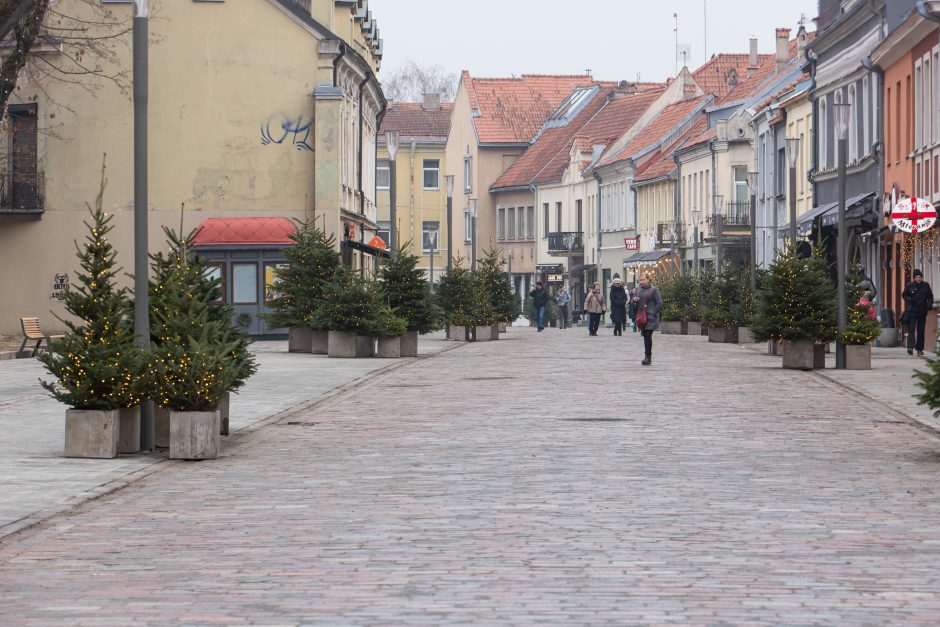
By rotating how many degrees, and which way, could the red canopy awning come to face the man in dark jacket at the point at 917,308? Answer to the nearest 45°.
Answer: approximately 45° to its left

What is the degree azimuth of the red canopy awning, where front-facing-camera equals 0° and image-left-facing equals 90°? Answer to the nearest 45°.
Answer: approximately 0°

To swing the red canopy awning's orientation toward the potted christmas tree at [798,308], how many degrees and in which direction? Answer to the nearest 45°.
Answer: approximately 45° to its left

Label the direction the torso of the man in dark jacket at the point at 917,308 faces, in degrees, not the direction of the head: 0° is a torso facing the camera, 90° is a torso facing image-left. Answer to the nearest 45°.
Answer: approximately 0°

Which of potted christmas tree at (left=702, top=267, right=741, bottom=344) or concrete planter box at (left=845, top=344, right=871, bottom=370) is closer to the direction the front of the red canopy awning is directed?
the concrete planter box

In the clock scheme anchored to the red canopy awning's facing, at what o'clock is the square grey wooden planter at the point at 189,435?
The square grey wooden planter is roughly at 12 o'clock from the red canopy awning.

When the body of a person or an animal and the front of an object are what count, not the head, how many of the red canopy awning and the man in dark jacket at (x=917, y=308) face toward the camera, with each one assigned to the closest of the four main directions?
2
